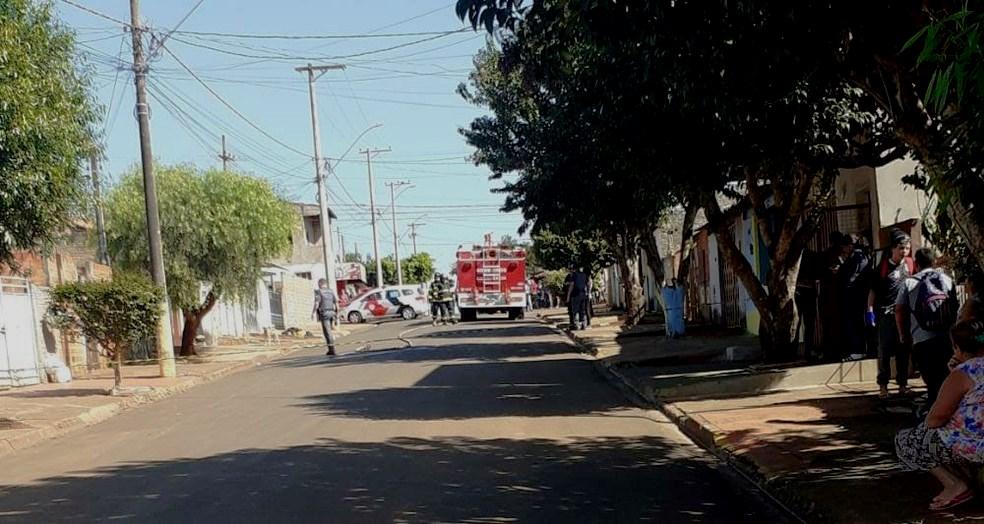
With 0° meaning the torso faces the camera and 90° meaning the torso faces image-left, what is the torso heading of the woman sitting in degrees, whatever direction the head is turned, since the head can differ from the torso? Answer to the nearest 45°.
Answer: approximately 90°

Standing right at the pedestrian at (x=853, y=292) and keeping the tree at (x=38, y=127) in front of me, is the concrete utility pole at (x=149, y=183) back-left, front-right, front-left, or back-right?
front-right

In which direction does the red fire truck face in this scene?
away from the camera

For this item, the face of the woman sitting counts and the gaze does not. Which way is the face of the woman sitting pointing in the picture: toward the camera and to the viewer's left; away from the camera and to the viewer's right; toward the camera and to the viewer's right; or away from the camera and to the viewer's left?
away from the camera and to the viewer's left

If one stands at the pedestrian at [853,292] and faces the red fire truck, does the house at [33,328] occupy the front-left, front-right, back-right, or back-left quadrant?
front-left

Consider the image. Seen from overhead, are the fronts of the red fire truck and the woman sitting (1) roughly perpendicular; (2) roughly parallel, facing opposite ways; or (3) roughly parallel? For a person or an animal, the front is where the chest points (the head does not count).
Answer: roughly perpendicular

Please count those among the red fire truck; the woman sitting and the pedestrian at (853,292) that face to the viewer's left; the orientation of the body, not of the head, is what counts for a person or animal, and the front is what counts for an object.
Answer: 2

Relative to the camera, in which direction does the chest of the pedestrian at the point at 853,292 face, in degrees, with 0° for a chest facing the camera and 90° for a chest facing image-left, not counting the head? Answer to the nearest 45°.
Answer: approximately 90°

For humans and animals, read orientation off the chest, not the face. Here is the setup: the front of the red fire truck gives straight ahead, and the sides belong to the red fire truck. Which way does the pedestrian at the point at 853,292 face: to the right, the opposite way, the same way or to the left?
to the left

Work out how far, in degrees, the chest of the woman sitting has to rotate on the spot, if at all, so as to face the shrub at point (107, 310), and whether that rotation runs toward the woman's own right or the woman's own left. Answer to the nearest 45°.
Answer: approximately 45° to the woman's own right

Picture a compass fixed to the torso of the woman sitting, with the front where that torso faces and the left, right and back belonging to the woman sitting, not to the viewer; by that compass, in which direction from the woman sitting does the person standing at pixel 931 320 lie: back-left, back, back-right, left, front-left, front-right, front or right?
right

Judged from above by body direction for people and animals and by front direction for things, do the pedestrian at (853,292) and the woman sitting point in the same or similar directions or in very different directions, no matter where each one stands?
same or similar directions
